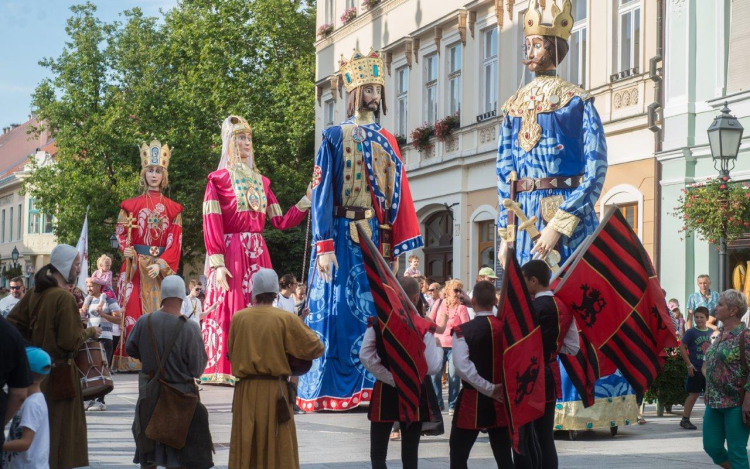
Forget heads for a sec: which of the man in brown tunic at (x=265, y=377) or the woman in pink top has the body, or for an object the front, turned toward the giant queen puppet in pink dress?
the man in brown tunic

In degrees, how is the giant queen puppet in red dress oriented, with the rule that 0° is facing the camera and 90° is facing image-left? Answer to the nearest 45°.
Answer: approximately 0°

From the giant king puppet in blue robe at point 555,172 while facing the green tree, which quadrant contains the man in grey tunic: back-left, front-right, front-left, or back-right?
back-left

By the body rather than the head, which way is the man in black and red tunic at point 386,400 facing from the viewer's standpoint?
away from the camera

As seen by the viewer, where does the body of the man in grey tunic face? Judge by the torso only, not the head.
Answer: away from the camera

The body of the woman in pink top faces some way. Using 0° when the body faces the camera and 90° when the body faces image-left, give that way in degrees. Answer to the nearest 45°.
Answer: approximately 0°

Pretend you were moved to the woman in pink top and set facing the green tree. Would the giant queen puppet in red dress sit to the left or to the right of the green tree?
left

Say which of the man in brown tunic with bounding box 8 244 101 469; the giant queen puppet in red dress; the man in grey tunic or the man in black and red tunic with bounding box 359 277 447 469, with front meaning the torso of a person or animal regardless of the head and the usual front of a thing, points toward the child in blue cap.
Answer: the giant queen puppet in red dress

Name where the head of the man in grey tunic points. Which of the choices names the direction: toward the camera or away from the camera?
away from the camera

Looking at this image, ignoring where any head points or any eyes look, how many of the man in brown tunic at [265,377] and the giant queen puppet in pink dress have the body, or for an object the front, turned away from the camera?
1

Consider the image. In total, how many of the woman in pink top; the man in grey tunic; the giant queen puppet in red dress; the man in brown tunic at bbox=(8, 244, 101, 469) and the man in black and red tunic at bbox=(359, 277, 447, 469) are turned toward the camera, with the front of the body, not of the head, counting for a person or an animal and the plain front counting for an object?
2

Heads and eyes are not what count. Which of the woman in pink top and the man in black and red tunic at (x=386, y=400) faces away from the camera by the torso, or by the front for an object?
the man in black and red tunic
